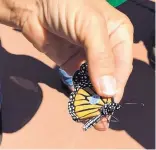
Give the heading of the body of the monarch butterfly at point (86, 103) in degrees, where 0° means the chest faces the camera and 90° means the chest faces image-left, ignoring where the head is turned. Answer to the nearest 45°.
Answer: approximately 270°
